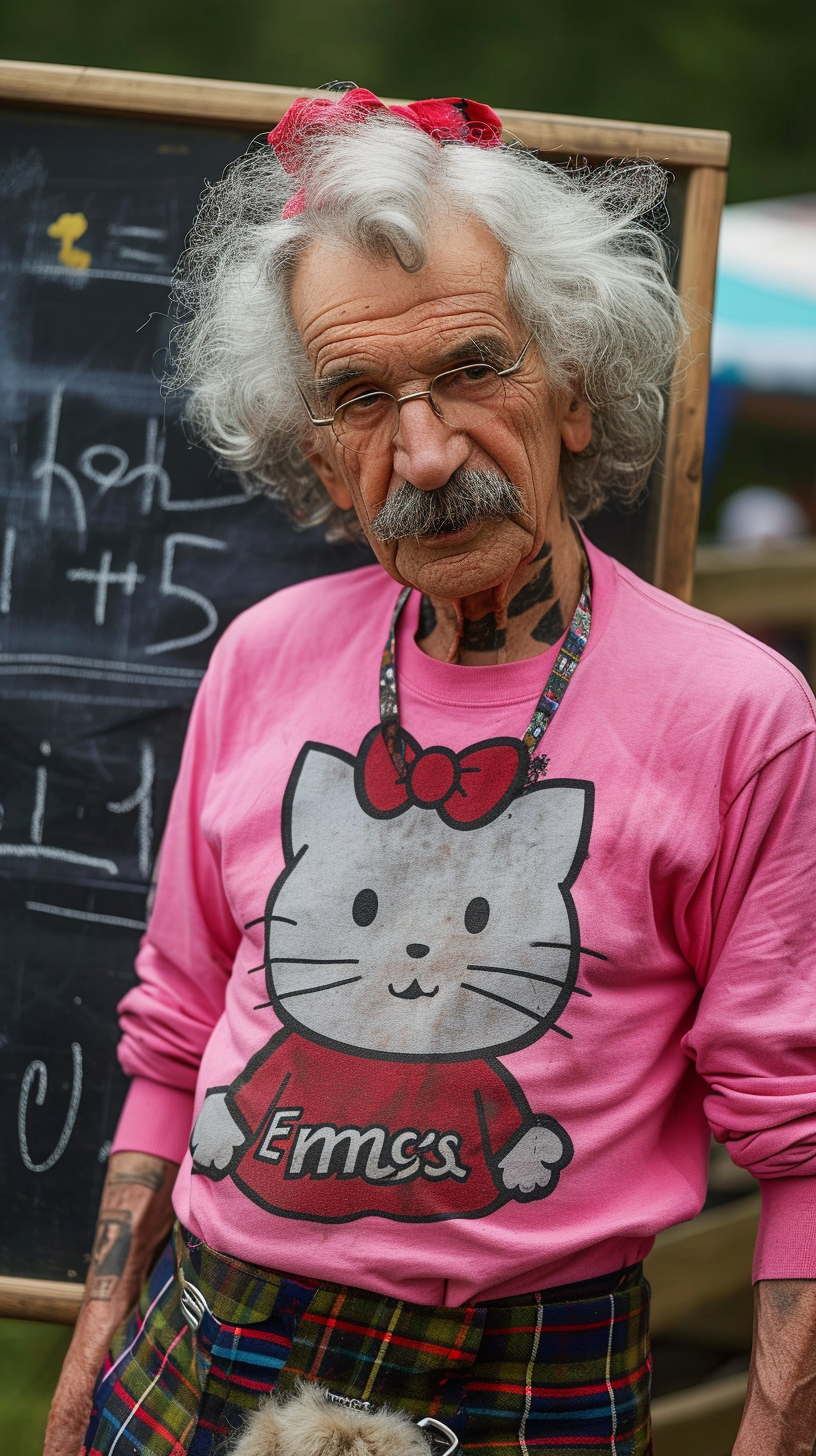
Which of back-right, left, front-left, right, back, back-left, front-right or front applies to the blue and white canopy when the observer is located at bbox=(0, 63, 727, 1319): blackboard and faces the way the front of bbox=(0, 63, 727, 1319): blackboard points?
back-left

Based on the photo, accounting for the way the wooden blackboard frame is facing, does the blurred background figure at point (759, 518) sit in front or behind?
behind

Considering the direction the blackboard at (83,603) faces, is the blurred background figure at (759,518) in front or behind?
behind

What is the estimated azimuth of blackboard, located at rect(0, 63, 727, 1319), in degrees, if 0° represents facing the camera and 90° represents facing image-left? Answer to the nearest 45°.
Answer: approximately 0°
